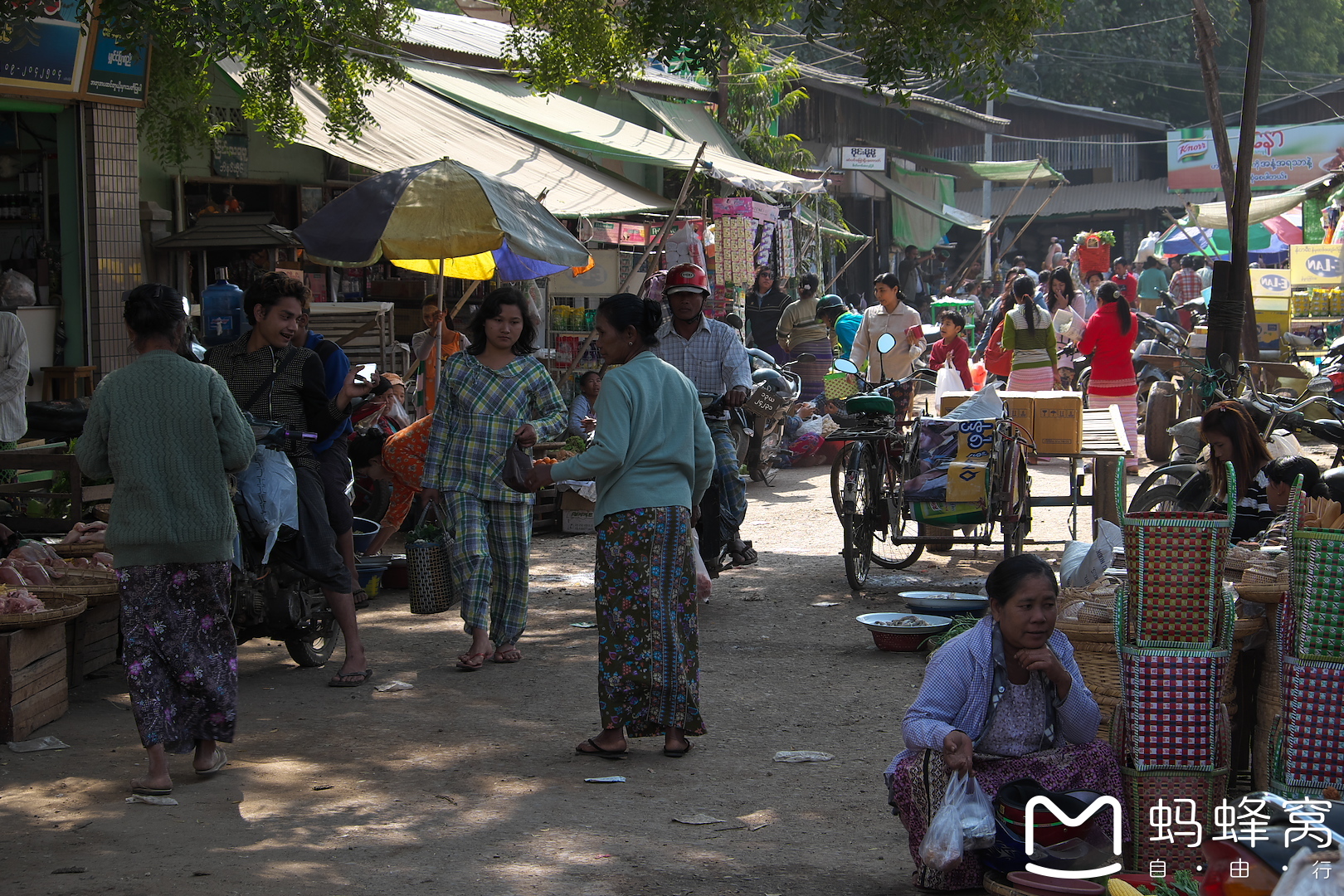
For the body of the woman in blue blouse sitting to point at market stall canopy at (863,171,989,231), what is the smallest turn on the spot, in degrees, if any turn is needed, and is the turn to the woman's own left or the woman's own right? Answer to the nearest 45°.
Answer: approximately 135° to the woman's own left

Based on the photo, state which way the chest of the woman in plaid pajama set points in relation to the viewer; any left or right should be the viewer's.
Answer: facing the viewer

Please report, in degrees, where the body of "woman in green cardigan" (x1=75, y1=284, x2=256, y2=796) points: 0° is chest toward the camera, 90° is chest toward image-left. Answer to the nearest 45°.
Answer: approximately 180°

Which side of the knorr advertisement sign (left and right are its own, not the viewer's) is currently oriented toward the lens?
front

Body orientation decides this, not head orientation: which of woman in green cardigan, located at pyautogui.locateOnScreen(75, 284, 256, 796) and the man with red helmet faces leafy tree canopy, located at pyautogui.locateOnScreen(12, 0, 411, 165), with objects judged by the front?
the woman in green cardigan

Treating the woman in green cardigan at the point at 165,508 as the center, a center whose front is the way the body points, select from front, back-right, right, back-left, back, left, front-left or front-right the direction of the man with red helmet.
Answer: front-right

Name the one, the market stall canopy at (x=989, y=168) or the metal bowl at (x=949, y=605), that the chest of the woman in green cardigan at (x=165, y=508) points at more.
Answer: the market stall canopy

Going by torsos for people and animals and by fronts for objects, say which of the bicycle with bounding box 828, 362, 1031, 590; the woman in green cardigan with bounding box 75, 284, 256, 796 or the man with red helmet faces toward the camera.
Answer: the man with red helmet

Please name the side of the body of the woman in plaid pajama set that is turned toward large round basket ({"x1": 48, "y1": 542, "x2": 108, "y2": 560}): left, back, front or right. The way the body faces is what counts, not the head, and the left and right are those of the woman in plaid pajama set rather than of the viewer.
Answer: right

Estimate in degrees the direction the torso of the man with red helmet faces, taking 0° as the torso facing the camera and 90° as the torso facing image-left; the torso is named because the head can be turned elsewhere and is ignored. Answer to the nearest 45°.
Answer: approximately 0°

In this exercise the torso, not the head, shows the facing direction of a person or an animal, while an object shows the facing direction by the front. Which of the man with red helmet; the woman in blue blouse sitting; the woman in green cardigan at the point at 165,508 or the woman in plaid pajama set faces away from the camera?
the woman in green cardigan

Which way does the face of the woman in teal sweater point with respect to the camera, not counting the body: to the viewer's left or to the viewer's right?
to the viewer's left

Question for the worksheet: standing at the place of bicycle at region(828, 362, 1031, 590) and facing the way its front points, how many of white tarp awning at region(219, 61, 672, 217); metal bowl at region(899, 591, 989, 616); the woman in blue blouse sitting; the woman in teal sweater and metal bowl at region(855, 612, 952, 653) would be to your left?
1

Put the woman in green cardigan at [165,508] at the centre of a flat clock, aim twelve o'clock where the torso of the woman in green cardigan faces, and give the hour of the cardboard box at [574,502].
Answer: The cardboard box is roughly at 1 o'clock from the woman in green cardigan.
